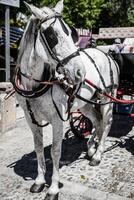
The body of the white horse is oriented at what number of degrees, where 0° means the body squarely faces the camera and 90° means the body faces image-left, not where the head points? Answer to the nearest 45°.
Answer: approximately 45°
